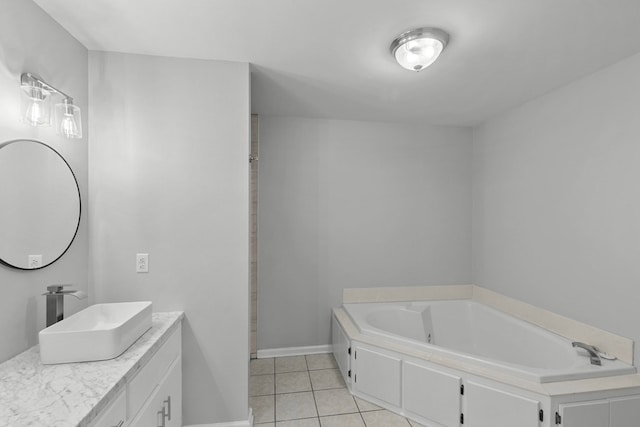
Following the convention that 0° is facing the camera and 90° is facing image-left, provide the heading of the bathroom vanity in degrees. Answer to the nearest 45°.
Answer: approximately 315°

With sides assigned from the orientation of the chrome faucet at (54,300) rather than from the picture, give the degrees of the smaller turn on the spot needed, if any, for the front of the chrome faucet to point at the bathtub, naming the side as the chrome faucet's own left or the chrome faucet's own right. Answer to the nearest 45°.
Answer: approximately 45° to the chrome faucet's own left

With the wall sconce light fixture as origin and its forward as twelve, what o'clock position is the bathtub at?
The bathtub is roughly at 11 o'clock from the wall sconce light fixture.
